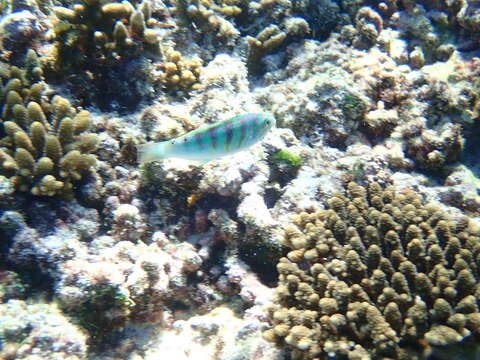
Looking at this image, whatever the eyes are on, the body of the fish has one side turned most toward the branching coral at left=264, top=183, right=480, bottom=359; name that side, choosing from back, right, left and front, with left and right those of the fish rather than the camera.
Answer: front

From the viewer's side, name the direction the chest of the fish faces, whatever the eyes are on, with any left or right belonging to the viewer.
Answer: facing to the right of the viewer

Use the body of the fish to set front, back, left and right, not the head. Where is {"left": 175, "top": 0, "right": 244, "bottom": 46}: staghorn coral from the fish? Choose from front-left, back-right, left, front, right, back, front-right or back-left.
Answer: left

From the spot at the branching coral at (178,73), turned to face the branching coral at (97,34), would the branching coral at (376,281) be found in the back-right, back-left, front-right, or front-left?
back-left

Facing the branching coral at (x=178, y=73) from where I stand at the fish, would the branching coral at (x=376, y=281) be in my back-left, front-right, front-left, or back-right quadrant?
back-right

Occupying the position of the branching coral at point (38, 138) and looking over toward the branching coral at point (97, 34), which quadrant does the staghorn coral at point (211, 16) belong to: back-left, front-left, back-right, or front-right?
front-right

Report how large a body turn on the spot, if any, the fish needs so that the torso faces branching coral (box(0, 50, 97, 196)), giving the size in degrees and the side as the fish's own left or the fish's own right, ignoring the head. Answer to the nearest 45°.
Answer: approximately 180°

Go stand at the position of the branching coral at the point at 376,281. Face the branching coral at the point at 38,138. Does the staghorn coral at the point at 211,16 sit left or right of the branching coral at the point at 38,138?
right

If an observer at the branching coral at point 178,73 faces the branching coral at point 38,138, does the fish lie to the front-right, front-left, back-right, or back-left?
front-left

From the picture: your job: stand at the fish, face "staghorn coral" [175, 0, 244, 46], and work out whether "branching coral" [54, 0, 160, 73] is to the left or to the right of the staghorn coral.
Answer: left

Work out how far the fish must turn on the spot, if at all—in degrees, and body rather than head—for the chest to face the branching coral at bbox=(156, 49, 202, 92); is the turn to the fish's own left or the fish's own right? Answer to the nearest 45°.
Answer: approximately 90° to the fish's own left

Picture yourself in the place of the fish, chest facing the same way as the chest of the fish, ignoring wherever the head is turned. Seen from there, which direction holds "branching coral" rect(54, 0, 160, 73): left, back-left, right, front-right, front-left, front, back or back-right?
back-left

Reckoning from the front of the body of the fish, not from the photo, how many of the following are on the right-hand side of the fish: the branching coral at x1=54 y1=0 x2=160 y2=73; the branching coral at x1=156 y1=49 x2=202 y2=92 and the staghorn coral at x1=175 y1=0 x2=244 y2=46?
0
